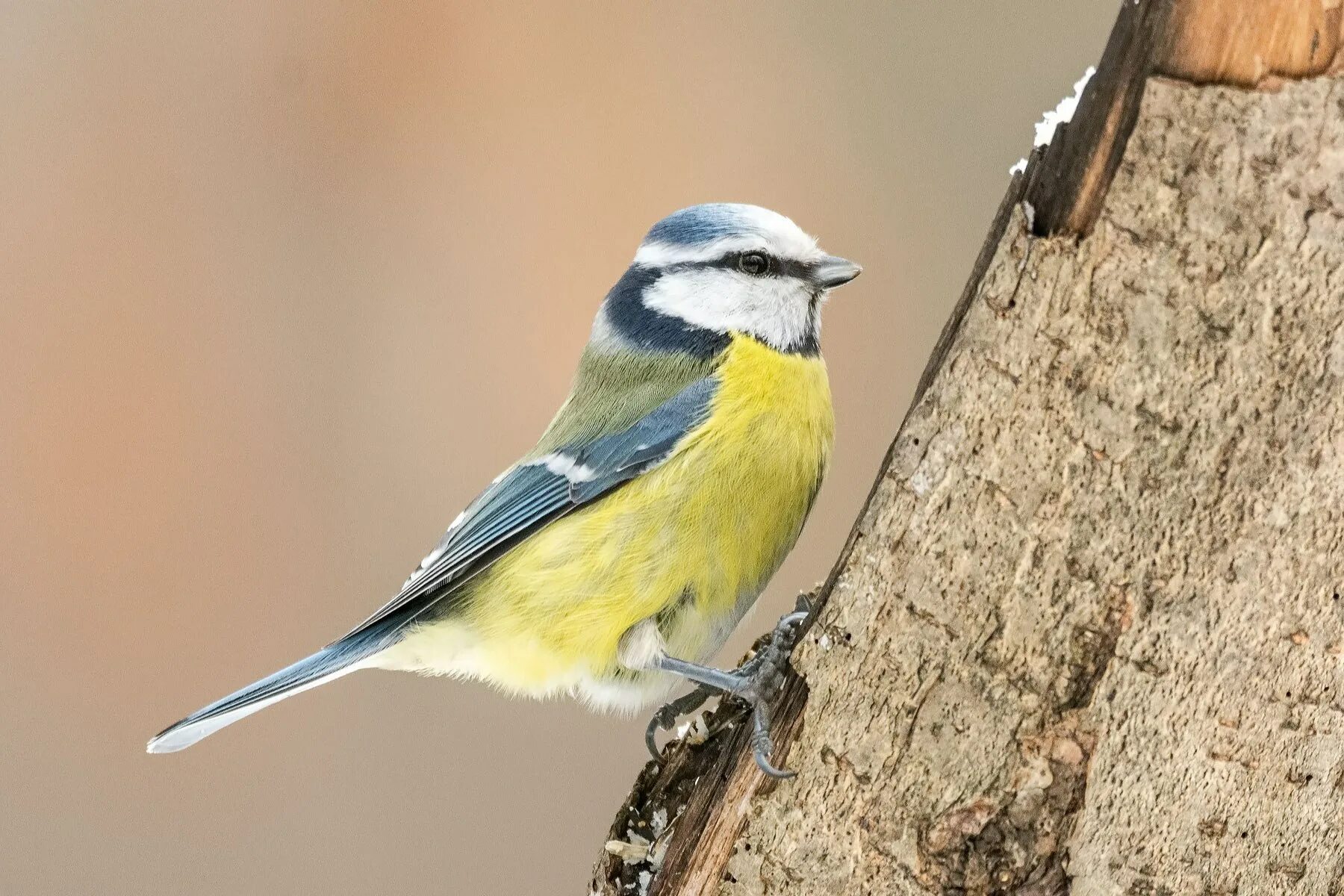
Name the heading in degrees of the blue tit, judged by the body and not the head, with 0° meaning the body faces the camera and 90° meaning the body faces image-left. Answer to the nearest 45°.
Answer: approximately 270°
